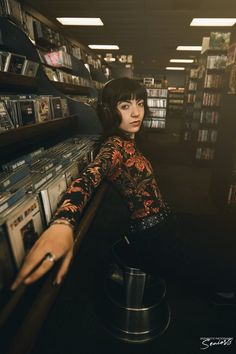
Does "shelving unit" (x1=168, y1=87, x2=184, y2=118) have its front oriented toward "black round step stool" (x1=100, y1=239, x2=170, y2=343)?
yes

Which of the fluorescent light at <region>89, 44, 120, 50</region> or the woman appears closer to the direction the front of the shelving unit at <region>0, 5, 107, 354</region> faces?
the woman

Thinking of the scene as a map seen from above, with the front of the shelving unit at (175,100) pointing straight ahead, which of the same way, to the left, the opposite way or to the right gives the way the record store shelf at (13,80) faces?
to the left

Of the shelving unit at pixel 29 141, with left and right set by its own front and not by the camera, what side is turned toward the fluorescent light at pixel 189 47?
left

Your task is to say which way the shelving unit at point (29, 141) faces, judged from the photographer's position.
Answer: facing the viewer and to the right of the viewer

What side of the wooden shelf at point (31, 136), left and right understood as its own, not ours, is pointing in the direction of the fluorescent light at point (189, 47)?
left
